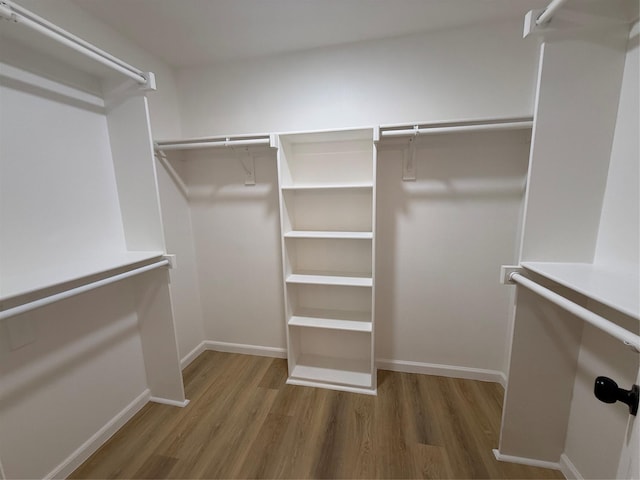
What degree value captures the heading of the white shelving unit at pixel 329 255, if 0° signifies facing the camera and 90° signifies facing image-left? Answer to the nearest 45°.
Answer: approximately 0°

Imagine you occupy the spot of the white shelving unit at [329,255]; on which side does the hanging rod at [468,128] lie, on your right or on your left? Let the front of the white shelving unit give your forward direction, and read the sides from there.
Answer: on your left

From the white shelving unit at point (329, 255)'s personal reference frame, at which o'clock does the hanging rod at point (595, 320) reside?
The hanging rod is roughly at 11 o'clock from the white shelving unit.

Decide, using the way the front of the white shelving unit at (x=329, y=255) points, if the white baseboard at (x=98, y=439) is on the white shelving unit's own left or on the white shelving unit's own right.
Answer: on the white shelving unit's own right

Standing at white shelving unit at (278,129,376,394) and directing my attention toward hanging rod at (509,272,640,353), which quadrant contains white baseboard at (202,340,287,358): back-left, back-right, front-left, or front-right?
back-right

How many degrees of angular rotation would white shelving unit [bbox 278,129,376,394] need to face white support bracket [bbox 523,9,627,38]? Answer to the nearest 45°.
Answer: approximately 45° to its left

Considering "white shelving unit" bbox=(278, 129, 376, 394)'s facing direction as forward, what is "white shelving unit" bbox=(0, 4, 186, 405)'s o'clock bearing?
"white shelving unit" bbox=(0, 4, 186, 405) is roughly at 2 o'clock from "white shelving unit" bbox=(278, 129, 376, 394).
